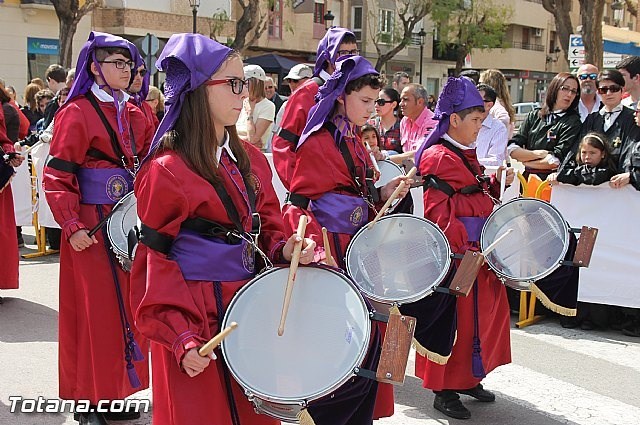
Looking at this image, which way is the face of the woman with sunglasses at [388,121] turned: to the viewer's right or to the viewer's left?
to the viewer's left

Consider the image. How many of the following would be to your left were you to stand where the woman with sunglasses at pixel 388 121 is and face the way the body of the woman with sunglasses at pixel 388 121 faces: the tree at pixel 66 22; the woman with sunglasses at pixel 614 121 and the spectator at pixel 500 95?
2

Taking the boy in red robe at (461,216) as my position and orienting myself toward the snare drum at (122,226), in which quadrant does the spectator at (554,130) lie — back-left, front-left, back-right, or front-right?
back-right

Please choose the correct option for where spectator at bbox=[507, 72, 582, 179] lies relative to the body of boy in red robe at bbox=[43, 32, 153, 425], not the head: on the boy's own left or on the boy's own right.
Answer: on the boy's own left

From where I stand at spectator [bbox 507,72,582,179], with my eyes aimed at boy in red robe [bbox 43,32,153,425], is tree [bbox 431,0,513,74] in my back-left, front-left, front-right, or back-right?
back-right

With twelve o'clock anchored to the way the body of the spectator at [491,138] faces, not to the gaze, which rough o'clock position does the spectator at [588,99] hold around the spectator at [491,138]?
the spectator at [588,99] is roughly at 7 o'clock from the spectator at [491,138].

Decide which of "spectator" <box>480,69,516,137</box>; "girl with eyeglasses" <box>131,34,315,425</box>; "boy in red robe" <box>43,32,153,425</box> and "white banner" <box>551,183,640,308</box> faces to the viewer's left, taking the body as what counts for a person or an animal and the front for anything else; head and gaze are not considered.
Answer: the spectator

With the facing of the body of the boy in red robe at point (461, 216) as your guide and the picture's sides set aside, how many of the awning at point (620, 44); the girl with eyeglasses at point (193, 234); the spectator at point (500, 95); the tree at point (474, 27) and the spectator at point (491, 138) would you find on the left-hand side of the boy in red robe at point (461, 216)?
4

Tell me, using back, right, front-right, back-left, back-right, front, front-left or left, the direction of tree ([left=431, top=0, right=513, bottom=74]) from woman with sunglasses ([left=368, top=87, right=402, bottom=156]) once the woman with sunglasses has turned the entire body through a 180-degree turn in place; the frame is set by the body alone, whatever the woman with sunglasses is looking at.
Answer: front-left

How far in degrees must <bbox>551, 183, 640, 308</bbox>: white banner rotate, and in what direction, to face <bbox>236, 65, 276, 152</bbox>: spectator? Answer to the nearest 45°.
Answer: approximately 90° to its right

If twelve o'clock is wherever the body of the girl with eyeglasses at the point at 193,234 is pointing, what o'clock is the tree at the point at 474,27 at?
The tree is roughly at 8 o'clock from the girl with eyeglasses.
